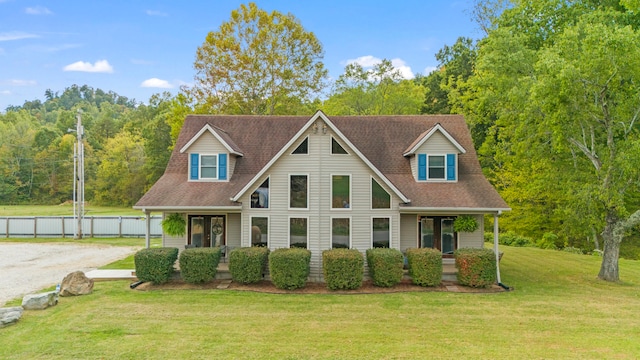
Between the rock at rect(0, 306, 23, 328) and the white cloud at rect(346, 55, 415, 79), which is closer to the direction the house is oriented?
the rock

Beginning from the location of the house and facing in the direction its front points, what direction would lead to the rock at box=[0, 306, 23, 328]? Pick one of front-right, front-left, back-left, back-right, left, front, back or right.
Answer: front-right

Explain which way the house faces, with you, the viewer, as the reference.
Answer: facing the viewer

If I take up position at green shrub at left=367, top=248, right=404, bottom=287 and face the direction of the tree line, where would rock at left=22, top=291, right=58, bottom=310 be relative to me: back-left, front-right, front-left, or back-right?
back-left

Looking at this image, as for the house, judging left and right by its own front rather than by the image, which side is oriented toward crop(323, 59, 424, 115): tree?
back

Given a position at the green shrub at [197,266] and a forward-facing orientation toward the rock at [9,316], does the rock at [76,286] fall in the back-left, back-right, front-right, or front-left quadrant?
front-right

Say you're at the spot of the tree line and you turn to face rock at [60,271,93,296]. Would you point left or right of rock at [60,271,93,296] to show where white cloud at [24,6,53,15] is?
right

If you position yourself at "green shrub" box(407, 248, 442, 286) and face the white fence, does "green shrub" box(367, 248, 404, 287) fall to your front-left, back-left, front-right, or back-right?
front-left

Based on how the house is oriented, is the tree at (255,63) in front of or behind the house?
behind

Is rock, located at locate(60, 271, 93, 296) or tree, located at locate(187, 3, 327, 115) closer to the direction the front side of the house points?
the rock

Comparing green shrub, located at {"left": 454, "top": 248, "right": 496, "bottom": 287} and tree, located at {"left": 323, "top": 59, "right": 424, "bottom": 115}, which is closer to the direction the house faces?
the green shrub

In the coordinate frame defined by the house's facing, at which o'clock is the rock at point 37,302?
The rock is roughly at 2 o'clock from the house.
